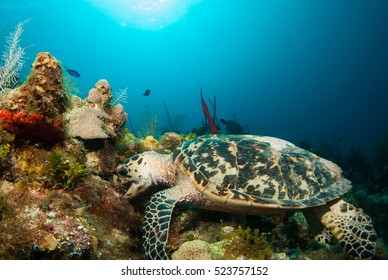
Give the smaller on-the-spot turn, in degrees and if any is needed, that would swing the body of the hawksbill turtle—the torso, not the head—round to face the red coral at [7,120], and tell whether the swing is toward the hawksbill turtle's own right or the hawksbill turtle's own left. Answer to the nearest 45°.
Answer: approximately 45° to the hawksbill turtle's own left

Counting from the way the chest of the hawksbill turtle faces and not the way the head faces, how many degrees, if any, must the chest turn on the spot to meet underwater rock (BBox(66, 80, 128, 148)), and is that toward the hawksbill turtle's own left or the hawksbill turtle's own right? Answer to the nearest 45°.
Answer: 0° — it already faces it

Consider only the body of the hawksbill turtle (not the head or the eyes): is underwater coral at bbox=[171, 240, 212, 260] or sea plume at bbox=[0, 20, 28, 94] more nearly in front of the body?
the sea plume

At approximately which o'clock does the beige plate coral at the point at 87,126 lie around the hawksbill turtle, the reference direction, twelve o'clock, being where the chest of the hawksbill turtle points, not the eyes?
The beige plate coral is roughly at 12 o'clock from the hawksbill turtle.

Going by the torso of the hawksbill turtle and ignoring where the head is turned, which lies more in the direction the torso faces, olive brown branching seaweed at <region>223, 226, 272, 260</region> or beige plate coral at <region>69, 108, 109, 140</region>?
the beige plate coral

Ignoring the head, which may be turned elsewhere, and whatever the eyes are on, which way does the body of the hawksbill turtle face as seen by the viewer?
to the viewer's left
